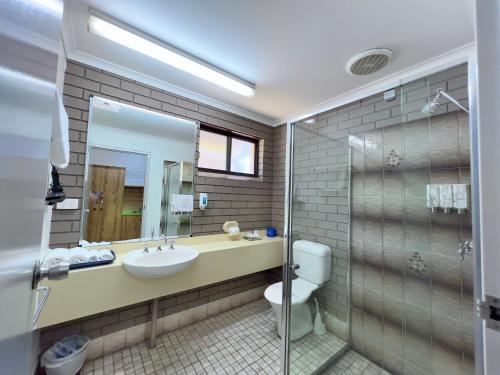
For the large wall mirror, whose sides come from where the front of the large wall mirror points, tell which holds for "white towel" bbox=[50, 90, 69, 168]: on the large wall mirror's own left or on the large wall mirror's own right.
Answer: on the large wall mirror's own right

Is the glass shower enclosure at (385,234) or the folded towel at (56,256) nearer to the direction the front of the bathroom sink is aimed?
the glass shower enclosure

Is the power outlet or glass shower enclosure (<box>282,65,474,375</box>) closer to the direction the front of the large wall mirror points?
the glass shower enclosure

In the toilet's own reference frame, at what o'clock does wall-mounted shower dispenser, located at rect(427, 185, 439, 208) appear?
The wall-mounted shower dispenser is roughly at 8 o'clock from the toilet.

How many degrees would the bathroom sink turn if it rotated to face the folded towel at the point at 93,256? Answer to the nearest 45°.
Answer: approximately 135° to its right

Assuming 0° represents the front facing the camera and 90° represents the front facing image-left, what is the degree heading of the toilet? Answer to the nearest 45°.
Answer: approximately 45°
